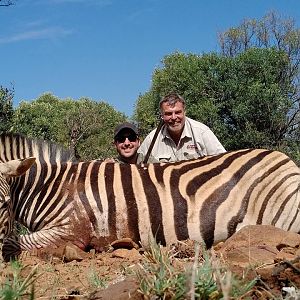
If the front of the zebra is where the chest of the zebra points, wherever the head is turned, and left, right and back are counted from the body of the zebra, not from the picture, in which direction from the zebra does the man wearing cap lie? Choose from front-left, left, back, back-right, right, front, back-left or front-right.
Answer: right

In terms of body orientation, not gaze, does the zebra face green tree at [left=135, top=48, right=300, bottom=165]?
no

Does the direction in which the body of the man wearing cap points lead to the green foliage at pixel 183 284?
yes

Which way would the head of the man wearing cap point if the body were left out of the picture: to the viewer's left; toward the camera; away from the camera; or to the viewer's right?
toward the camera

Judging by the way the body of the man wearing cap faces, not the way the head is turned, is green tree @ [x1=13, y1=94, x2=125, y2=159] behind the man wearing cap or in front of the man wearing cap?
behind

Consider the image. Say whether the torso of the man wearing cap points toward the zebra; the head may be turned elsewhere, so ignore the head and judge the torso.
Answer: yes

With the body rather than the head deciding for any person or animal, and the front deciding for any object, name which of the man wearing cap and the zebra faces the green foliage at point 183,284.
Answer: the man wearing cap

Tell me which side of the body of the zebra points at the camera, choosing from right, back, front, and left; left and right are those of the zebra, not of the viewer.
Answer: left

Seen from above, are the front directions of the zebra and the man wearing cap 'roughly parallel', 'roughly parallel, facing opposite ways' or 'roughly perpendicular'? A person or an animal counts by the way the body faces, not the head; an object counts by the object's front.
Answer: roughly perpendicular

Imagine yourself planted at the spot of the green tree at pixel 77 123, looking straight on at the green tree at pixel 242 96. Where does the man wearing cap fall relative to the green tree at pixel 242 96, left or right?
right

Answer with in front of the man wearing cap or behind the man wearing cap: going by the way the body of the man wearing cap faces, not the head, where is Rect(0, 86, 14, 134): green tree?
behind

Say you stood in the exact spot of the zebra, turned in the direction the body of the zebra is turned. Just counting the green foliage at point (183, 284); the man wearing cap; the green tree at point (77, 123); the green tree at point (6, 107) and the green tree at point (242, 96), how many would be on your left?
1

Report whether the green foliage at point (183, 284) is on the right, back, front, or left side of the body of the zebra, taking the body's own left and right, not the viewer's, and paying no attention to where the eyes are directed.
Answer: left

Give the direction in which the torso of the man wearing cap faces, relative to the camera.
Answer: toward the camera
